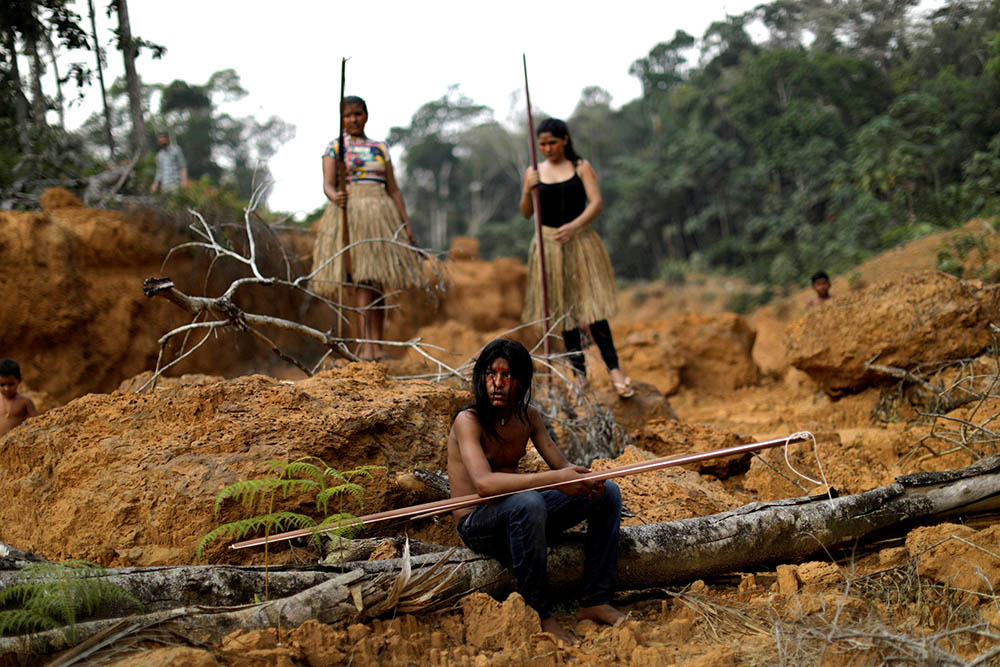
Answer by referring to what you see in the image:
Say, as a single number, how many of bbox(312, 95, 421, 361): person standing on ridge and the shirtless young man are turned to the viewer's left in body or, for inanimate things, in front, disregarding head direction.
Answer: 0

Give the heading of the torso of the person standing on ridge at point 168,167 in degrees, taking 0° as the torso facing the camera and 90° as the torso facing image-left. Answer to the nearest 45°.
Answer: approximately 45°

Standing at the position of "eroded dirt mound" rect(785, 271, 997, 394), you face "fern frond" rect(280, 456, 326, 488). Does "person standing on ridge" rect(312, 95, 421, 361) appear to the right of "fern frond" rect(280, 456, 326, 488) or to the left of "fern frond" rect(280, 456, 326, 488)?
right

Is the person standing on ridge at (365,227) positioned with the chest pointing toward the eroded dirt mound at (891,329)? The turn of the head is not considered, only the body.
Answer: no

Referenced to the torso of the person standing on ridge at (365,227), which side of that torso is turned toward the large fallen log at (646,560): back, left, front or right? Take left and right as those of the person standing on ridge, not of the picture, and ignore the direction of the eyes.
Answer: front

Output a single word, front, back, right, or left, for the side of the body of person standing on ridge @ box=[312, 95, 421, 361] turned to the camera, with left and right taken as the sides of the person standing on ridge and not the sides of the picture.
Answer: front

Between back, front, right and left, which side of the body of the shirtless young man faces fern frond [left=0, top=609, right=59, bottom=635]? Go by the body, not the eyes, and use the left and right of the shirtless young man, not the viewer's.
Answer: right

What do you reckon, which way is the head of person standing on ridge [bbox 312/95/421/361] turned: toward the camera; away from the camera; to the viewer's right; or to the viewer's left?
toward the camera

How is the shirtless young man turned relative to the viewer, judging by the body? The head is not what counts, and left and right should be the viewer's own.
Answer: facing the viewer and to the right of the viewer

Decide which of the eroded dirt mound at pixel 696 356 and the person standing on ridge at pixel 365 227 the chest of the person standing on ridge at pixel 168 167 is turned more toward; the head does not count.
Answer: the person standing on ridge

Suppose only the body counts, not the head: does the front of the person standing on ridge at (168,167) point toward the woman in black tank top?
no

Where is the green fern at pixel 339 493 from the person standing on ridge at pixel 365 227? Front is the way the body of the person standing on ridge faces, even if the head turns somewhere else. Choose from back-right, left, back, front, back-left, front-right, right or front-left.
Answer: front

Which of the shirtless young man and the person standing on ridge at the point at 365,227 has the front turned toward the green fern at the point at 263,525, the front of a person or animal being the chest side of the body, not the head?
the person standing on ridge
